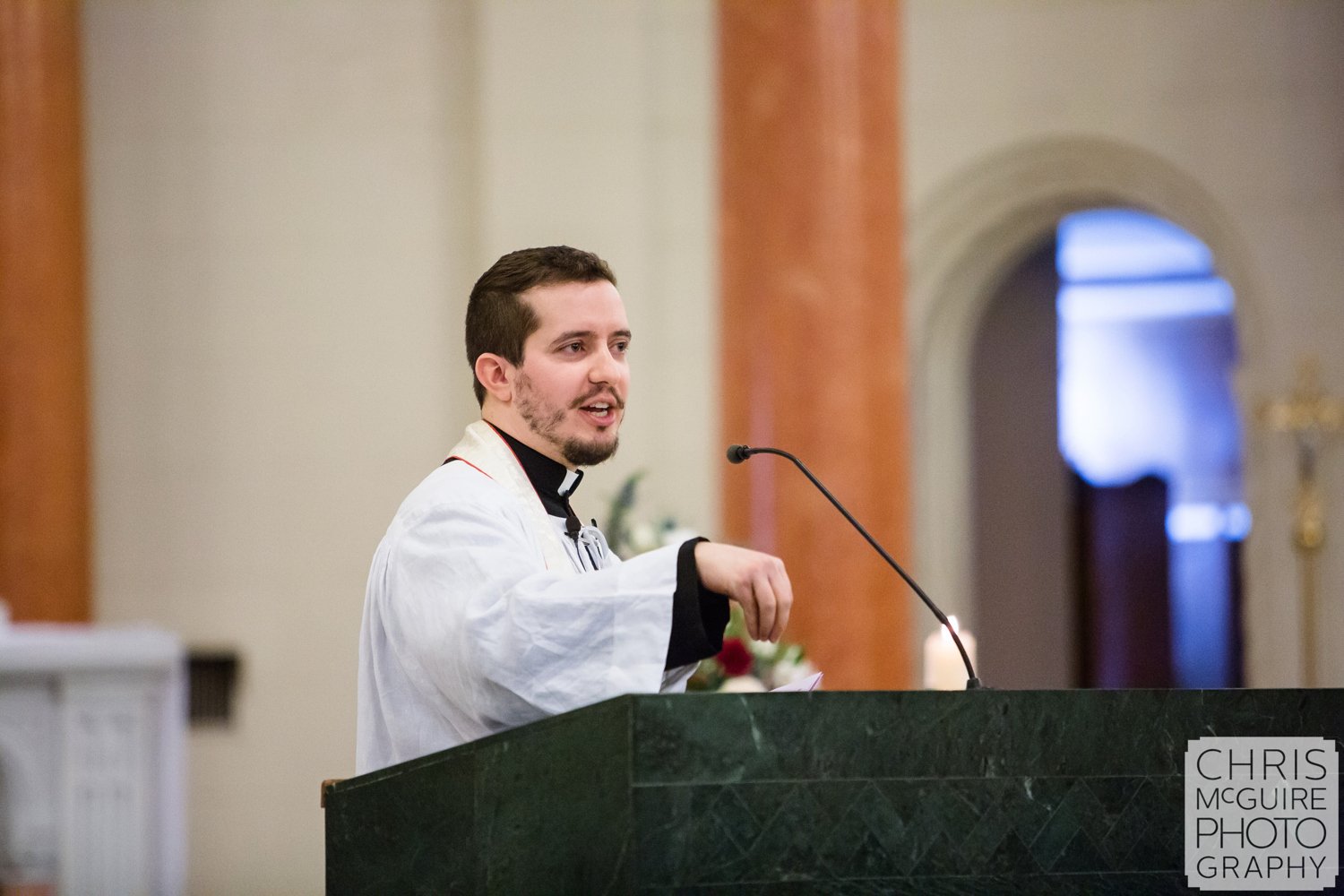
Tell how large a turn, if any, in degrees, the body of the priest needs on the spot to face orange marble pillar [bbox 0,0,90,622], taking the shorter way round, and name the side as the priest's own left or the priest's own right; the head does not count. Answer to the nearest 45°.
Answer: approximately 135° to the priest's own left

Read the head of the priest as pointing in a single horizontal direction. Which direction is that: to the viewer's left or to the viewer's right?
to the viewer's right

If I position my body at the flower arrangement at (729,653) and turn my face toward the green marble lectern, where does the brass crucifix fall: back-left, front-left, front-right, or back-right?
back-left

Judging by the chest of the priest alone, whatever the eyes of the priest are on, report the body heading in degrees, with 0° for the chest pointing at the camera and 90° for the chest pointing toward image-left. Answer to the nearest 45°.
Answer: approximately 315°

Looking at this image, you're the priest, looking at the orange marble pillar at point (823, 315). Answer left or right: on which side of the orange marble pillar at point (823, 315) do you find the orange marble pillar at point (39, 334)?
left

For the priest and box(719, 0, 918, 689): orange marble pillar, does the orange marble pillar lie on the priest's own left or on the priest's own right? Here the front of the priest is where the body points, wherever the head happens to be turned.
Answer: on the priest's own left

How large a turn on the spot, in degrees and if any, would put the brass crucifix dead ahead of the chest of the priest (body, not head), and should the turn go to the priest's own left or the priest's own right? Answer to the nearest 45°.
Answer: approximately 90° to the priest's own left

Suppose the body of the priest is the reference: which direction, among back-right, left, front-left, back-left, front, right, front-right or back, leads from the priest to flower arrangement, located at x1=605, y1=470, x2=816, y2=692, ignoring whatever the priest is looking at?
back-left

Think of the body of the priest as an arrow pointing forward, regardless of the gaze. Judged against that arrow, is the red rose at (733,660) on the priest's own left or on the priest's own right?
on the priest's own left
